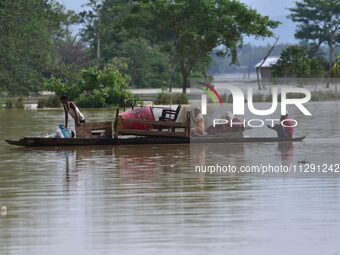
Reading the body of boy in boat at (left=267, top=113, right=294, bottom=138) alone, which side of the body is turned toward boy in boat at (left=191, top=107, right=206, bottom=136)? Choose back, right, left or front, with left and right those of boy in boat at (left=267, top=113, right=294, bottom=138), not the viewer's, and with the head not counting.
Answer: front

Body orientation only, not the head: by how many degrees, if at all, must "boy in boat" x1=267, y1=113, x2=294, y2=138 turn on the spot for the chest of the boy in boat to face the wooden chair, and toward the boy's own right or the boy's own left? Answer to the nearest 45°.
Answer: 0° — they already face it

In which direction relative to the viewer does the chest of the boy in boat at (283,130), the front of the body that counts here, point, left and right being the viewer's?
facing to the left of the viewer
